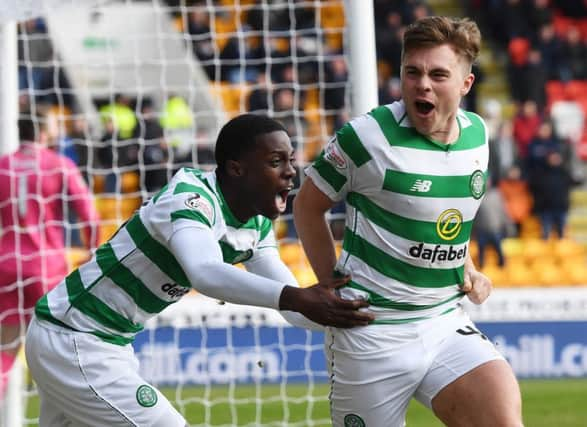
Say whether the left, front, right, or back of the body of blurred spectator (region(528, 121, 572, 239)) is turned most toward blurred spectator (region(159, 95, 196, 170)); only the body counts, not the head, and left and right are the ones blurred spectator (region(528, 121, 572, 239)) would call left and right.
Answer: right

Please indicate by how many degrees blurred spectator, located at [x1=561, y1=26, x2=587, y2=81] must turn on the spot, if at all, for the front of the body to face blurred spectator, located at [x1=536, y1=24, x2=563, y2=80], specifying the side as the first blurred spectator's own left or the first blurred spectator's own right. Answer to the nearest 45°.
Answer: approximately 45° to the first blurred spectator's own right

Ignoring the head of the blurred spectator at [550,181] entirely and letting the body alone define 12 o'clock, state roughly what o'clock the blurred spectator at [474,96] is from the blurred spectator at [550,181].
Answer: the blurred spectator at [474,96] is roughly at 5 o'clock from the blurred spectator at [550,181].

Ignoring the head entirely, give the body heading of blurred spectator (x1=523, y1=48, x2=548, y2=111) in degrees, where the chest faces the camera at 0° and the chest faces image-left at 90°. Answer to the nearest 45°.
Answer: approximately 0°

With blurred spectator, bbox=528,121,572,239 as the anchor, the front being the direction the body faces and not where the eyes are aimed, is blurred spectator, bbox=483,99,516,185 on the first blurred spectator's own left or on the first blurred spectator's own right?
on the first blurred spectator's own right

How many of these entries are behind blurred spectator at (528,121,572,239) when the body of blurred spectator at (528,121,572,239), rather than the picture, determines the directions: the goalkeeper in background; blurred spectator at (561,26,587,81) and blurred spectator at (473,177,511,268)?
1

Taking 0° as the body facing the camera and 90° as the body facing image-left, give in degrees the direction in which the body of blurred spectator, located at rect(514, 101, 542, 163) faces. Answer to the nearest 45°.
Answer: approximately 0°
